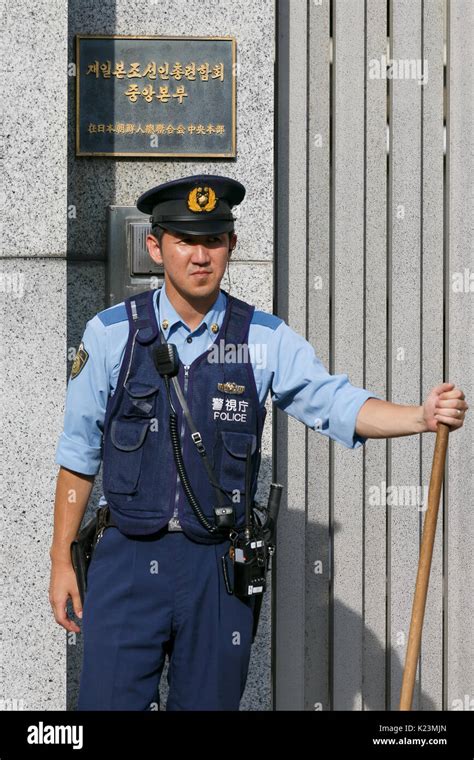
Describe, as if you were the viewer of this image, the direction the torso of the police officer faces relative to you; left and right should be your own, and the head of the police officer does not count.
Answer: facing the viewer

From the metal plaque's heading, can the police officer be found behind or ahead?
ahead

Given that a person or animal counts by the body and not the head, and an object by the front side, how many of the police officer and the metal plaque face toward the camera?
2

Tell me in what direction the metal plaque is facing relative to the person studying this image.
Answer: facing the viewer

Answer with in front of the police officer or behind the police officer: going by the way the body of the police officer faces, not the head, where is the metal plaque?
behind
